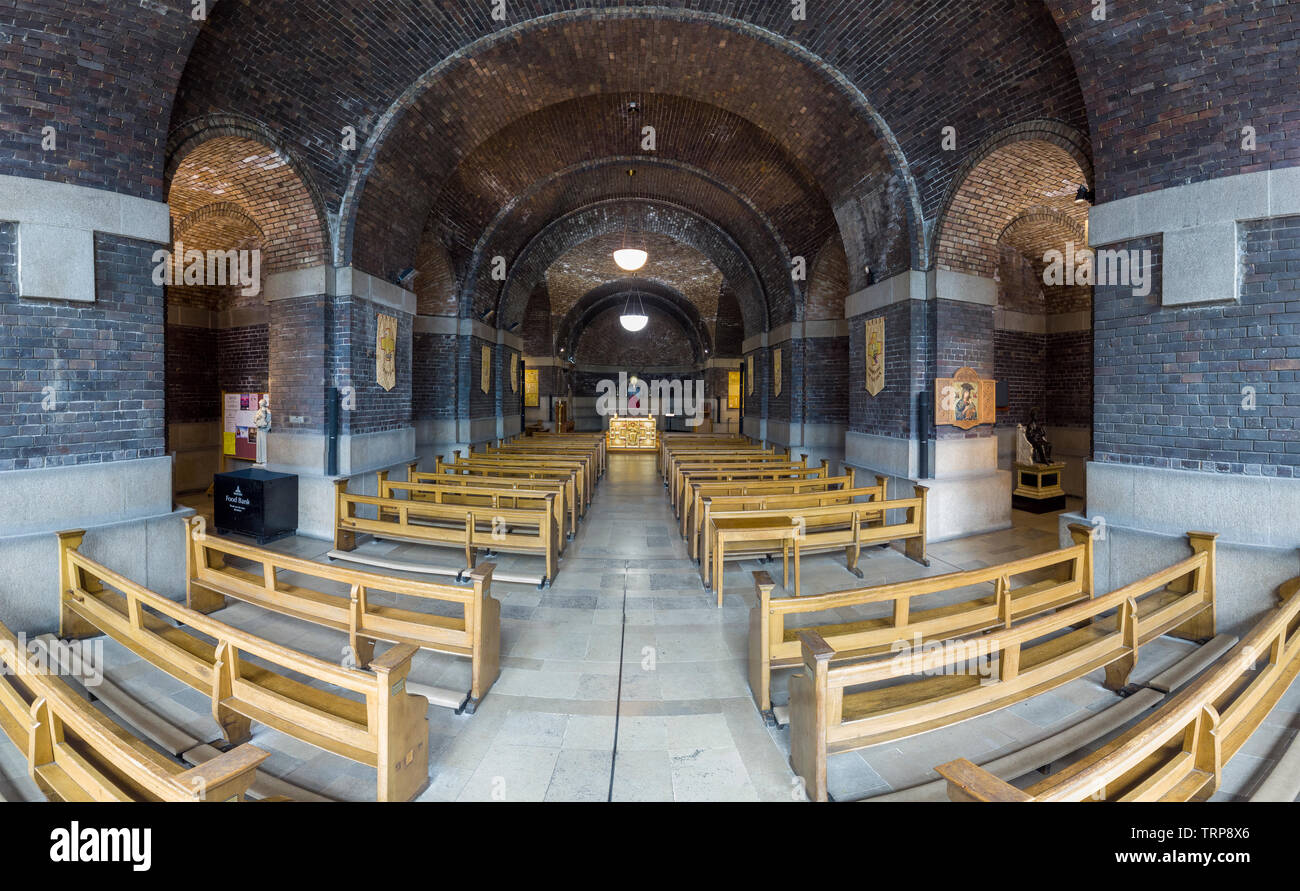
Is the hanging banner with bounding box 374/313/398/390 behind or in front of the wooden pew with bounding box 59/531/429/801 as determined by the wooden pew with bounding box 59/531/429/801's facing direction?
in front

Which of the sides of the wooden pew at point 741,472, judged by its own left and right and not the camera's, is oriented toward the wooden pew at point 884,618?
back

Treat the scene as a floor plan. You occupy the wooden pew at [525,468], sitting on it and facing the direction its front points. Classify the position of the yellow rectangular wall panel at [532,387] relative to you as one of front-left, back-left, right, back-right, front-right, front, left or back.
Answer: front

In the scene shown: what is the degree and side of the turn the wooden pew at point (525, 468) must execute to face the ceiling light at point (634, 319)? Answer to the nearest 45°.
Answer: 0° — it already faces it

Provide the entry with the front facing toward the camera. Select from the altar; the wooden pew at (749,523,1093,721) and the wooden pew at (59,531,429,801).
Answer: the altar

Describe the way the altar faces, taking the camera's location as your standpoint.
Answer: facing the viewer

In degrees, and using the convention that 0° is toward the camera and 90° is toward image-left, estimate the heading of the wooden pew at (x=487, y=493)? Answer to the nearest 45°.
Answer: approximately 180°

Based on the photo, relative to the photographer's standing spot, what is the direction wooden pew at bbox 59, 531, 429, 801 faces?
facing away from the viewer and to the right of the viewer

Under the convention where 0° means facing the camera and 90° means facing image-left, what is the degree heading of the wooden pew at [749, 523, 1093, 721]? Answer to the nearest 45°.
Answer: approximately 135°

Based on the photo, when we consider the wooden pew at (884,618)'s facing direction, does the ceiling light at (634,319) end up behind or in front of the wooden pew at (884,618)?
in front

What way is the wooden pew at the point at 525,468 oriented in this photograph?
away from the camera

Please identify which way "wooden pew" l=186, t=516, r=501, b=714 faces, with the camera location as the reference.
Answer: facing away from the viewer and to the right of the viewer
